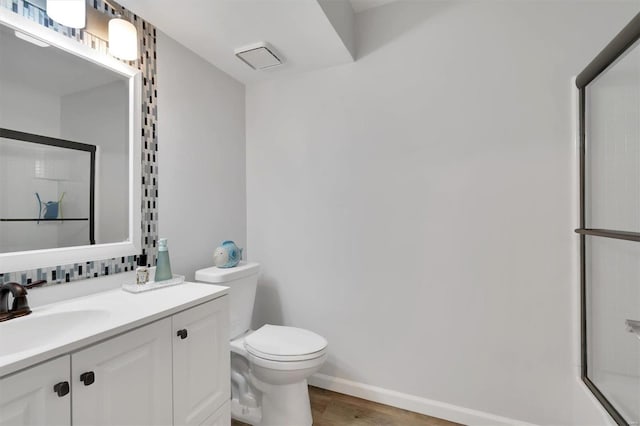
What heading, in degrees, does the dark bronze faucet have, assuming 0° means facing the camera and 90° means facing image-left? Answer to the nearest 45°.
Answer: approximately 315°

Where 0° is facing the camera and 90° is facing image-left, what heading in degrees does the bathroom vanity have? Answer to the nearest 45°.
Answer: approximately 315°

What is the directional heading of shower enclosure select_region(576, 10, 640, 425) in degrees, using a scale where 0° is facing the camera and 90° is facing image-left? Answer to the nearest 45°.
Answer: approximately 90°

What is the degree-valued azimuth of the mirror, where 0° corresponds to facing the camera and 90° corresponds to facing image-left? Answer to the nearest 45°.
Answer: approximately 315°

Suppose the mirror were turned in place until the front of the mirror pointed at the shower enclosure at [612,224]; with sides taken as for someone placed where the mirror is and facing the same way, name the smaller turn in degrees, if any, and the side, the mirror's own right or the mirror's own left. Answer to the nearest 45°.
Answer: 0° — it already faces it

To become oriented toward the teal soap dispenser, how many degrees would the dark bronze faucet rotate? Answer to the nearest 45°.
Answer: approximately 45° to its left

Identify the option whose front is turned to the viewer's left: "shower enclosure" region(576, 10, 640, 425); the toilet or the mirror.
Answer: the shower enclosure
